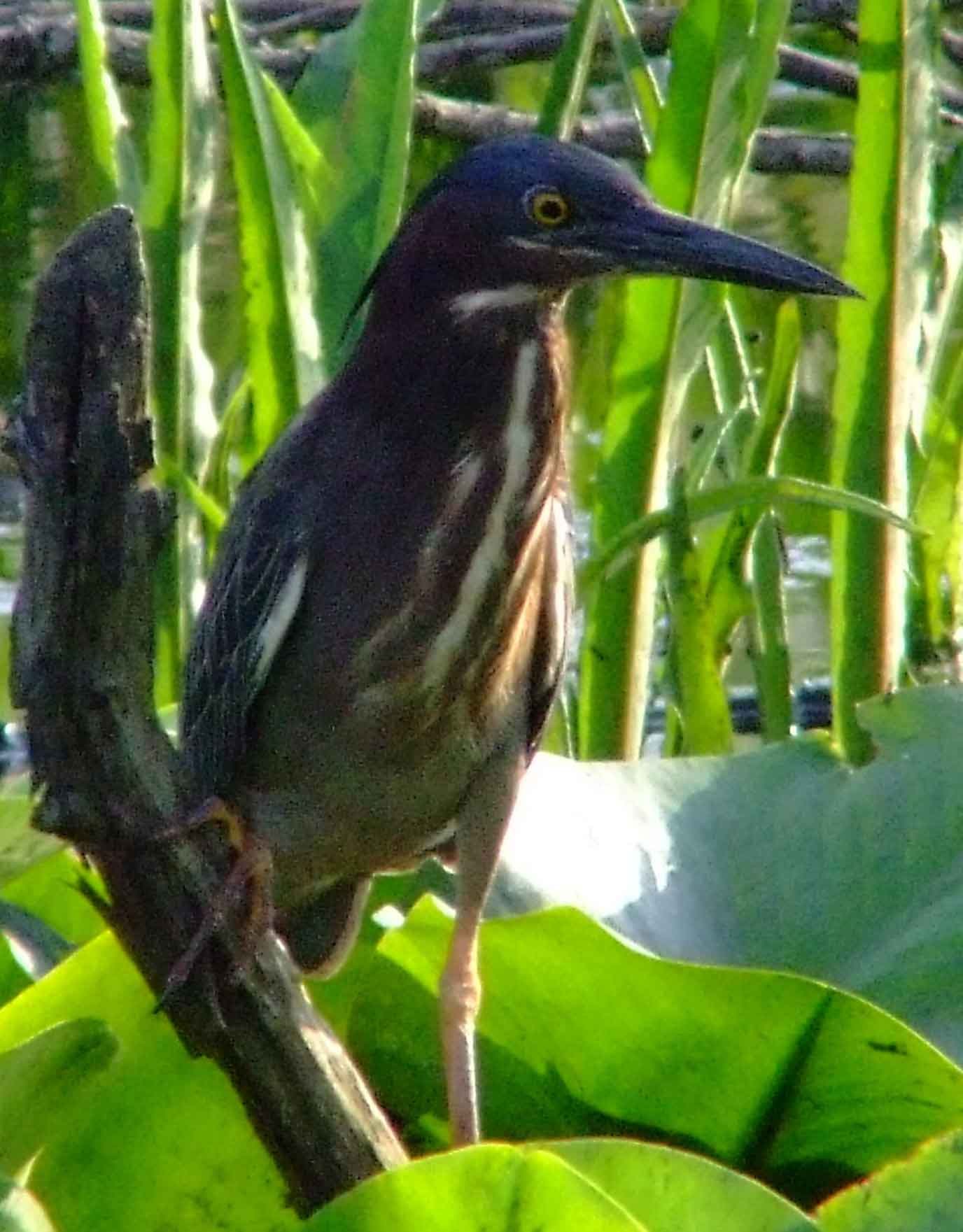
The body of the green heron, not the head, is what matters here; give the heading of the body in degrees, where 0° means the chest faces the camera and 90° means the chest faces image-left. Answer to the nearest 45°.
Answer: approximately 315°

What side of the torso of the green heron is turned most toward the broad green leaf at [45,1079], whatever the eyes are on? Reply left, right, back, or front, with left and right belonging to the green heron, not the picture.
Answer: right

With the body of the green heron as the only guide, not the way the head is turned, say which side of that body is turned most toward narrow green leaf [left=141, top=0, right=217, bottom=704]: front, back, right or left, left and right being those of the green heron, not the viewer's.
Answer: back

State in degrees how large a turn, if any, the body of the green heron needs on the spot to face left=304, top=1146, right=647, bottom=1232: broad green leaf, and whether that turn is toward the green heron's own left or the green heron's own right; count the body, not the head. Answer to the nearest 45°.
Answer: approximately 45° to the green heron's own right

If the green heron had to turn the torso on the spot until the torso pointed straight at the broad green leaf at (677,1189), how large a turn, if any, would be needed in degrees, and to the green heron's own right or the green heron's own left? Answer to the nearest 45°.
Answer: approximately 45° to the green heron's own right
